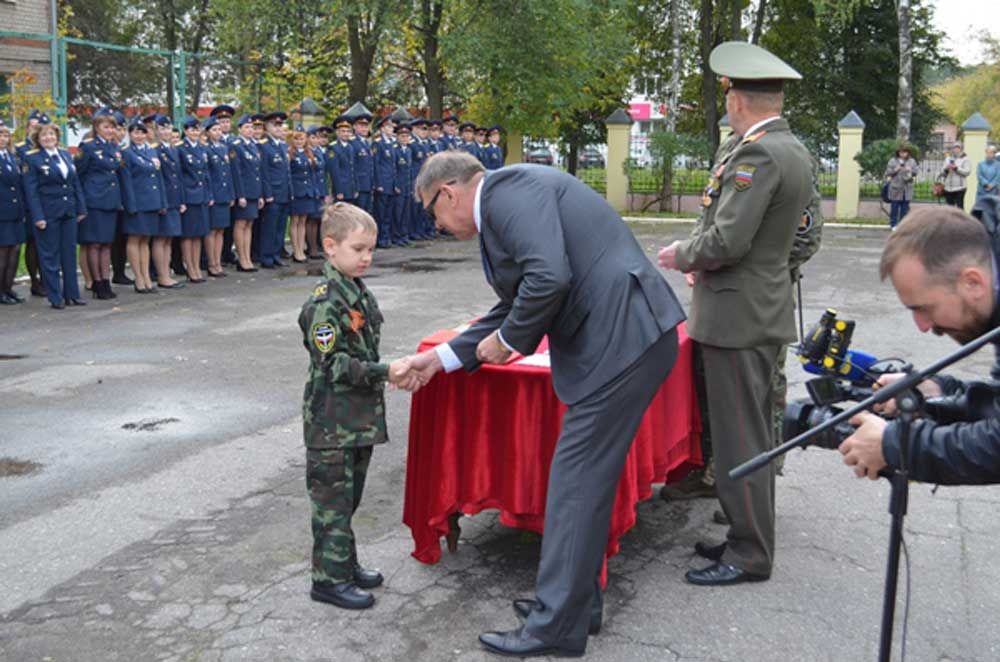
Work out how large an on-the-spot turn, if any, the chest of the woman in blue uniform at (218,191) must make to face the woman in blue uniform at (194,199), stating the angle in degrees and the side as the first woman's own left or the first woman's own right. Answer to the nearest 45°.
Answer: approximately 90° to the first woman's own right

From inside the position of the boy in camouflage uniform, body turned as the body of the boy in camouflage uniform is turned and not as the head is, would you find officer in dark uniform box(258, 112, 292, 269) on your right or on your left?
on your left

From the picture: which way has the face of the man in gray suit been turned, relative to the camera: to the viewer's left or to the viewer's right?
to the viewer's left

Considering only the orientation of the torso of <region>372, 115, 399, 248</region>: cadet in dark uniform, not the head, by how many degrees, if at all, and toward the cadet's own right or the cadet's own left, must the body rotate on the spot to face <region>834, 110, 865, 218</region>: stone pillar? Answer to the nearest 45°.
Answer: approximately 90° to the cadet's own left

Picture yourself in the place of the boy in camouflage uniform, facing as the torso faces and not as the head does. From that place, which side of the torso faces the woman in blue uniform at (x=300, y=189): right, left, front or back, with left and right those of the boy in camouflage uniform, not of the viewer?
left

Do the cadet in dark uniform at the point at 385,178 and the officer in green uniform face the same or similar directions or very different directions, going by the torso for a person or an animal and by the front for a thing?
very different directions

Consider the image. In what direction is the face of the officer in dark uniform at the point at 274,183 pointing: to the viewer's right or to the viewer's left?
to the viewer's right

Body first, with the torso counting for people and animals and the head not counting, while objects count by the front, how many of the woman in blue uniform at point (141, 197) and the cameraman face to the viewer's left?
1

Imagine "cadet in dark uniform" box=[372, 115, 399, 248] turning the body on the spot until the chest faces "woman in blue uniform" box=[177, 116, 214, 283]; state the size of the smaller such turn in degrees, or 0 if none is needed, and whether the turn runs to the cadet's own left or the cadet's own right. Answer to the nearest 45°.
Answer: approximately 90° to the cadet's own right
